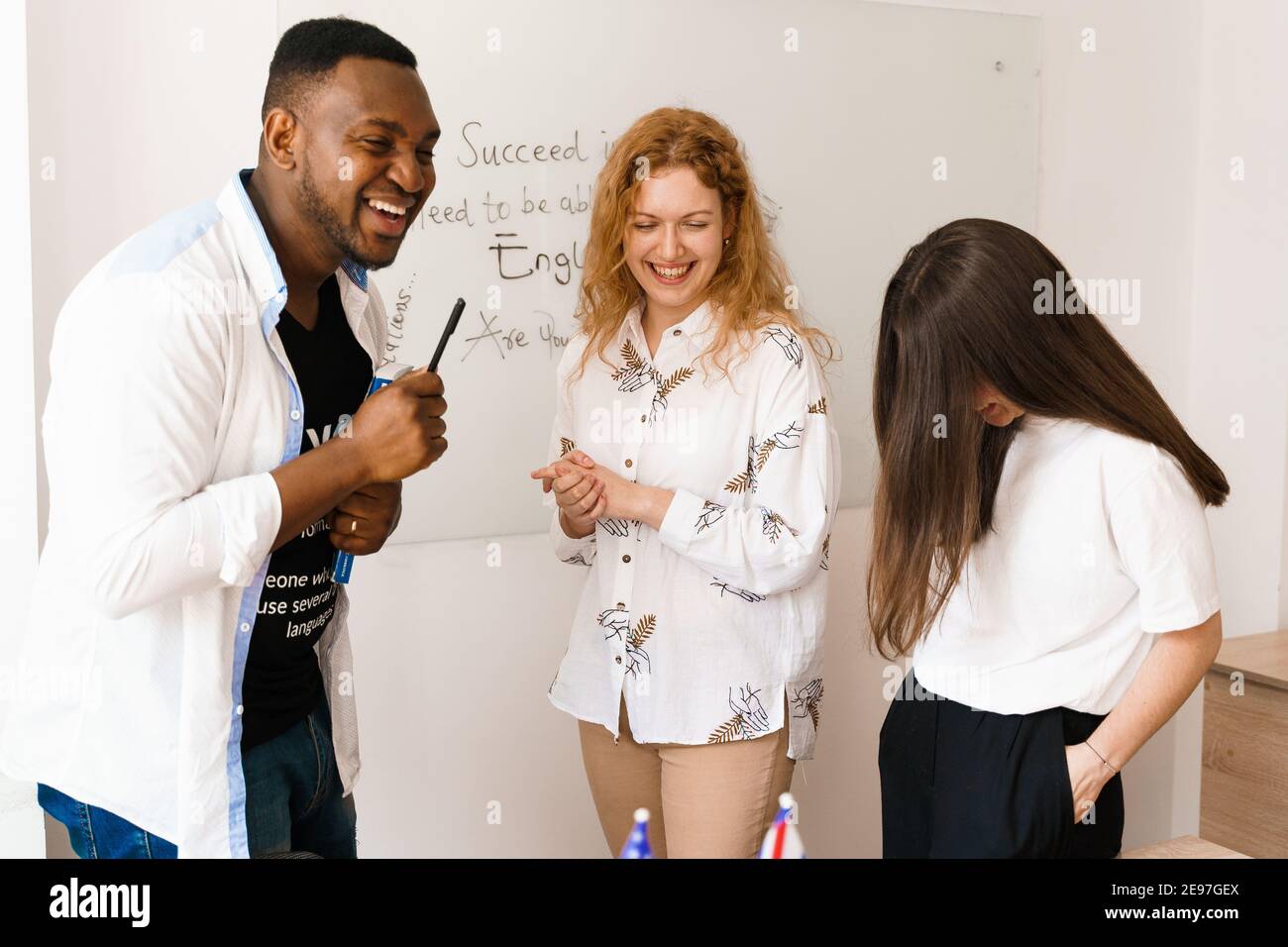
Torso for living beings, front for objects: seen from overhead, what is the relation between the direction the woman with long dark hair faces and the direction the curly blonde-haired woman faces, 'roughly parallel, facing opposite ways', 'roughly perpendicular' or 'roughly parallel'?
roughly parallel

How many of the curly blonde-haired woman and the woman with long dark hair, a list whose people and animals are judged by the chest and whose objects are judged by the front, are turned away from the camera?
0

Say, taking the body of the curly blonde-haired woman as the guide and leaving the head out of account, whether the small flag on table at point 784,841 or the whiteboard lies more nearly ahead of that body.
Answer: the small flag on table

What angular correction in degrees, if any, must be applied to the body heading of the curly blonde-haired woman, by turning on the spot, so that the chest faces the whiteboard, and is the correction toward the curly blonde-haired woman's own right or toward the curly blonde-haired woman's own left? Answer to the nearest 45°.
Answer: approximately 135° to the curly blonde-haired woman's own right

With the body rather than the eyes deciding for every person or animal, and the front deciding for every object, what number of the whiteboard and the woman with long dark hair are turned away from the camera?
0

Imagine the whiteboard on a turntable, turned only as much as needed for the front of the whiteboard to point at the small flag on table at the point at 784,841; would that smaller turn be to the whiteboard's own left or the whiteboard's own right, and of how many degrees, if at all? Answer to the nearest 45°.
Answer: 0° — it already faces it

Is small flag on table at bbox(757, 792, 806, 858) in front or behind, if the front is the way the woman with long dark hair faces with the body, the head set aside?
in front

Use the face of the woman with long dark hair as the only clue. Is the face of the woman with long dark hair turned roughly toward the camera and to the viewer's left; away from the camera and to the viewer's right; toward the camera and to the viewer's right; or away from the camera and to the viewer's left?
toward the camera and to the viewer's left

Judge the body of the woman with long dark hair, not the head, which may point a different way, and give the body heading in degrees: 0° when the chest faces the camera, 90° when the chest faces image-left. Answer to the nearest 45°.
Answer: approximately 45°

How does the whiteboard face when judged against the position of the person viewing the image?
facing the viewer

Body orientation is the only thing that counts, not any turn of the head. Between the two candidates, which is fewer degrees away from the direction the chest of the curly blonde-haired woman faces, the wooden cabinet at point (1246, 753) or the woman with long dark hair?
the woman with long dark hair

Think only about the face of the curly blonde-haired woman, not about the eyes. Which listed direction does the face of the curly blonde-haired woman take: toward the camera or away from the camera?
toward the camera

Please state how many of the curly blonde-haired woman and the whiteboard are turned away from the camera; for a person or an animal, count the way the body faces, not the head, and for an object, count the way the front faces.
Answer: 0

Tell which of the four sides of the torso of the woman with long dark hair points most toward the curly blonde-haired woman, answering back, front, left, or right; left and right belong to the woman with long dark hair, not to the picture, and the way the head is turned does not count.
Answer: right
